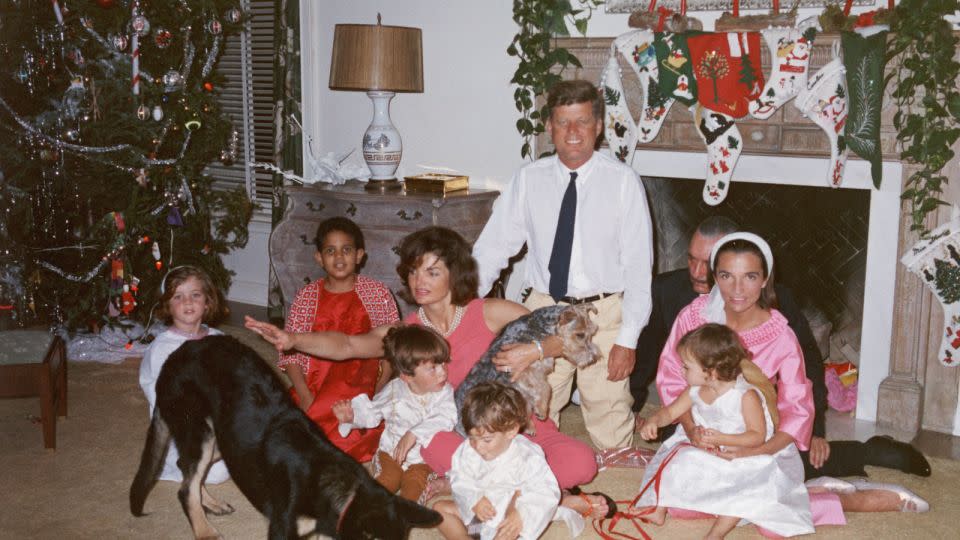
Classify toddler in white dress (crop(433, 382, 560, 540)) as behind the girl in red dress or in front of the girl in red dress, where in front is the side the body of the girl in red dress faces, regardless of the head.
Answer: in front

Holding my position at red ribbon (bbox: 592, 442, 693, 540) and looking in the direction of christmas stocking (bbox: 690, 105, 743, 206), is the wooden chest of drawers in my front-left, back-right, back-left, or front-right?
front-left

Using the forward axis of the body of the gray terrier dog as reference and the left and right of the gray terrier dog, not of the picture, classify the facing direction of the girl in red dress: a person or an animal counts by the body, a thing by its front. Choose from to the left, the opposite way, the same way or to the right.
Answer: to the right

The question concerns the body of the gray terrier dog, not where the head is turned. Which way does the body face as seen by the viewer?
to the viewer's right

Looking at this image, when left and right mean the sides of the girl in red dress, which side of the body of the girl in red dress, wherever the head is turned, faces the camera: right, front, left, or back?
front

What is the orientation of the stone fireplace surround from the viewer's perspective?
toward the camera

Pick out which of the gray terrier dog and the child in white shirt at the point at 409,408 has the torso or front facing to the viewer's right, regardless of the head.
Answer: the gray terrier dog

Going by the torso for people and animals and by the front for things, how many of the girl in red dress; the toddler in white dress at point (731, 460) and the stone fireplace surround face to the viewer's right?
0

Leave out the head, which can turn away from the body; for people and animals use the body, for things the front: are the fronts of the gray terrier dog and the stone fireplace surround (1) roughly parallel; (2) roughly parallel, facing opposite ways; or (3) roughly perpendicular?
roughly perpendicular

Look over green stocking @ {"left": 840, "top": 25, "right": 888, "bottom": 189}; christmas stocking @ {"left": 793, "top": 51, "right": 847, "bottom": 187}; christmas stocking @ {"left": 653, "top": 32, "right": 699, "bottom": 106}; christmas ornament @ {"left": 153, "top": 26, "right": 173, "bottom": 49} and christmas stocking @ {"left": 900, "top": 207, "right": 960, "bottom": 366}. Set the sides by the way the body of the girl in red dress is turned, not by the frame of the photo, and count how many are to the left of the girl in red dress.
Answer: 4
